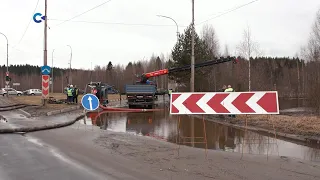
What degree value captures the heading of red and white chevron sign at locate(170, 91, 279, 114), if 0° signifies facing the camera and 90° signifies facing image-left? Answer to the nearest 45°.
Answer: approximately 0°

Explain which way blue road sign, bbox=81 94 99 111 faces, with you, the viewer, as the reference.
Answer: facing the viewer

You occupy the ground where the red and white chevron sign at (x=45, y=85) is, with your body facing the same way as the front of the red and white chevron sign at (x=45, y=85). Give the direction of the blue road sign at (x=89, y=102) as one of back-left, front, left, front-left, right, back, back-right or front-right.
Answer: front

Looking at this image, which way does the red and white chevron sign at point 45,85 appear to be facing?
toward the camera

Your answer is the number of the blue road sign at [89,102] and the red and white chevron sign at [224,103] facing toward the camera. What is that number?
2

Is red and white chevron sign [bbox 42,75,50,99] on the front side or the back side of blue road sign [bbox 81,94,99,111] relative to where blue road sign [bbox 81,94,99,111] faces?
on the back side

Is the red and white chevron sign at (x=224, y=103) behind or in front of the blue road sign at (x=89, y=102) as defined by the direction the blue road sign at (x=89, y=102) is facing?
in front

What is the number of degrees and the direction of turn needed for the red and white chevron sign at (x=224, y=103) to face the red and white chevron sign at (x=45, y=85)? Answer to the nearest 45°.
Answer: approximately 135° to its right

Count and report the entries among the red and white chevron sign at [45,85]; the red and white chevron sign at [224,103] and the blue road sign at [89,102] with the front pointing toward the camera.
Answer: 3

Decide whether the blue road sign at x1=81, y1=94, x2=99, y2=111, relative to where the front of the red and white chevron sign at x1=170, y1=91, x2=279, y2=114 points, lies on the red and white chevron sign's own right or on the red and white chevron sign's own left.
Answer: on the red and white chevron sign's own right

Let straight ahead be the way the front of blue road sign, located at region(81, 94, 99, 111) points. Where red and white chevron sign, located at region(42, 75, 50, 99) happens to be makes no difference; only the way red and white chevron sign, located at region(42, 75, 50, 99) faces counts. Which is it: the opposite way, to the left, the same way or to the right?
the same way
